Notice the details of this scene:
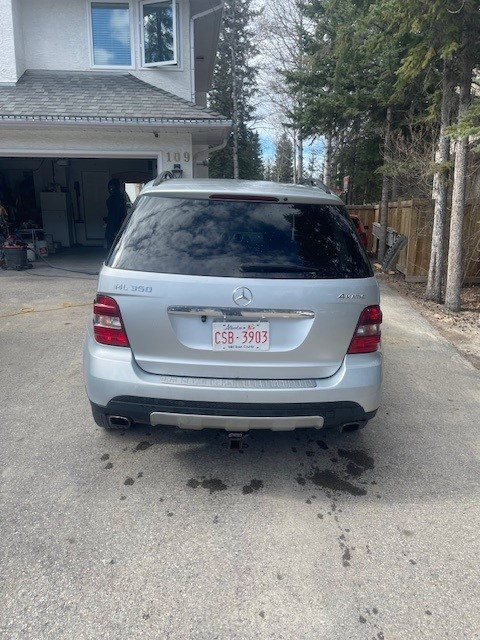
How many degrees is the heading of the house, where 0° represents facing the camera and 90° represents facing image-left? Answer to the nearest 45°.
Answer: approximately 0°

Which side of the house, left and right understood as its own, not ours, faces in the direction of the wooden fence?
left

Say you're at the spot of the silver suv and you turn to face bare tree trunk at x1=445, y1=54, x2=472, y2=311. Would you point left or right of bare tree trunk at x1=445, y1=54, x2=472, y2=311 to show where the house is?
left

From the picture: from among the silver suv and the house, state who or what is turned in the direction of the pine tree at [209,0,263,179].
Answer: the silver suv

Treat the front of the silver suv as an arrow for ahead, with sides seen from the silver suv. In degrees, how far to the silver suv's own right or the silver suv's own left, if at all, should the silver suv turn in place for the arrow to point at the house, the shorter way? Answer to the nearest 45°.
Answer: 0° — it already faces it

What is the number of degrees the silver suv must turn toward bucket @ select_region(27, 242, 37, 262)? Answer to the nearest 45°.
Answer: approximately 45° to its left

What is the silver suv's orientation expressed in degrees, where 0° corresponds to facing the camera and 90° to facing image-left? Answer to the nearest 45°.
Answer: approximately 180°

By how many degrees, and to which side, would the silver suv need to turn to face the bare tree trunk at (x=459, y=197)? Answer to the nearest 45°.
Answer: approximately 45° to its right

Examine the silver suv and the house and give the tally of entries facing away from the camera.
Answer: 1

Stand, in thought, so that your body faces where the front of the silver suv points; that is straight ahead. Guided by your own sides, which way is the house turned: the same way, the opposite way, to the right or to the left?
the opposite way

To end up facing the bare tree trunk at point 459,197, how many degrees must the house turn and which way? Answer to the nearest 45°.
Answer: approximately 45° to its left

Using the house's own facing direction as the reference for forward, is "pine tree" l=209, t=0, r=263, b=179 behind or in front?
behind
